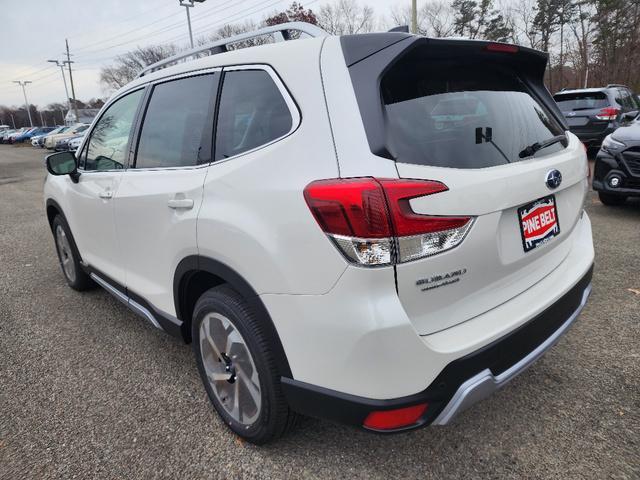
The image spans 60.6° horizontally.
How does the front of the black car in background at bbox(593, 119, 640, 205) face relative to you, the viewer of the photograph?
facing the viewer and to the left of the viewer

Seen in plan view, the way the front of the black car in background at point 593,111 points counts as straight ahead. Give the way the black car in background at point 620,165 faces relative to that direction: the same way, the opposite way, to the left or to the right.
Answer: the opposite way

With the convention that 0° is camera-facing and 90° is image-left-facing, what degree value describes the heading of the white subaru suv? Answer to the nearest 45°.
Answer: approximately 135°

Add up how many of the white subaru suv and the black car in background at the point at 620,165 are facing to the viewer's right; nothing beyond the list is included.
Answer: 0

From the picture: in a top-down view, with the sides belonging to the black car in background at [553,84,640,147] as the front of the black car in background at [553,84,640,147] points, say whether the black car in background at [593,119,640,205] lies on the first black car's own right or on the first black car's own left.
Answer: on the first black car's own right

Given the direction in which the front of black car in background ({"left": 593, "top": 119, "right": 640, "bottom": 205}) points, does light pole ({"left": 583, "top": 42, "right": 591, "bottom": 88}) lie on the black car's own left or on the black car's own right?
on the black car's own right

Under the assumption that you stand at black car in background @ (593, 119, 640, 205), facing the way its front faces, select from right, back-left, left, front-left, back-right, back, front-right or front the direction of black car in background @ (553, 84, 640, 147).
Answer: back-right

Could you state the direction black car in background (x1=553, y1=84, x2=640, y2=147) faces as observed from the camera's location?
facing away from the viewer and to the right of the viewer

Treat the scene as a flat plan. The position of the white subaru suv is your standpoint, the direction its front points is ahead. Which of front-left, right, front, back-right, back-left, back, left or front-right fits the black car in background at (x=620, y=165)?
right

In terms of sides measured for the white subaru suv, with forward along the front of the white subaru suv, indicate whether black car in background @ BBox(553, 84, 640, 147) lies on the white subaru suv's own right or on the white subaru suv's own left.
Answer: on the white subaru suv's own right
